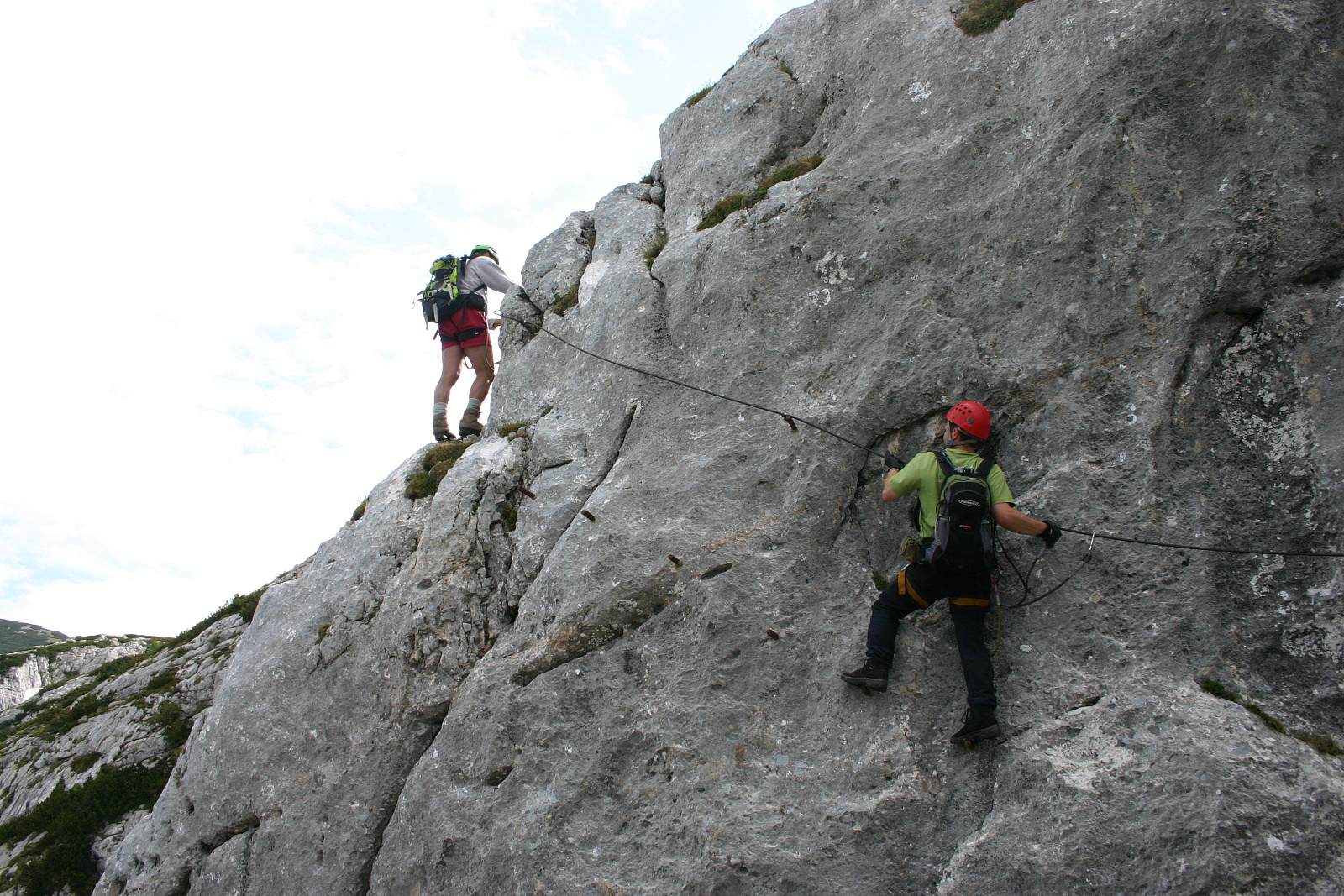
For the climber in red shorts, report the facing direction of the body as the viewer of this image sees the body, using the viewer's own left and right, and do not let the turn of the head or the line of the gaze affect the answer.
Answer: facing away from the viewer and to the right of the viewer

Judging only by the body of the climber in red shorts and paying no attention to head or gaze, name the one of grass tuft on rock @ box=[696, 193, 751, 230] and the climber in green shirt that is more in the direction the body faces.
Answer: the grass tuft on rock

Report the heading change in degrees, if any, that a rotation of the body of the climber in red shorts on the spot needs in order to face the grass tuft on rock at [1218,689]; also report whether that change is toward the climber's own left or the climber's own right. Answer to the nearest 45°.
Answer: approximately 90° to the climber's own right
